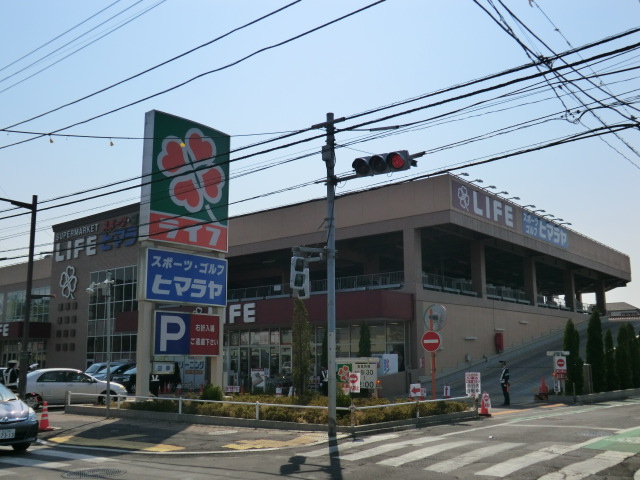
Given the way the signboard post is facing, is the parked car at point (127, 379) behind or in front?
behind

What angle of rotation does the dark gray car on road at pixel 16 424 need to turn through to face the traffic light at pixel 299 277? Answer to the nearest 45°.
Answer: approximately 45° to its left

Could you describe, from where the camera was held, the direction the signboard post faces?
facing the viewer and to the right of the viewer

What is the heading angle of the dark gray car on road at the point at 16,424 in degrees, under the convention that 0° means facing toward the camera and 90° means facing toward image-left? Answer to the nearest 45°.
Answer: approximately 315°

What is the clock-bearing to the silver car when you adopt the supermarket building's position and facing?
The silver car is roughly at 12 o'clock from the supermarket building.

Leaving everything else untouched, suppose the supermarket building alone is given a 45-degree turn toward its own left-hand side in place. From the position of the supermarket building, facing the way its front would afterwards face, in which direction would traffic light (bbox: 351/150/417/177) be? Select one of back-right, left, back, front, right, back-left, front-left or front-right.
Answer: front

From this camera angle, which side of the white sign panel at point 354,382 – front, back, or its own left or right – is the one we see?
front

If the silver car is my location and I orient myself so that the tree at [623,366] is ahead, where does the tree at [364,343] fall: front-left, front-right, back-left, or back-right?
front-left

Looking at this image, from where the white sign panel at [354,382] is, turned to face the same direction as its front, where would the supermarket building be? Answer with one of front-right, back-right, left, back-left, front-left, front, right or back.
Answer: back

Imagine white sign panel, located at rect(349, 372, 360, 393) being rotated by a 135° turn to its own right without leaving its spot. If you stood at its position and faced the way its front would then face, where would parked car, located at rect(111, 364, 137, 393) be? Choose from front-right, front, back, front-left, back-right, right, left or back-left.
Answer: front

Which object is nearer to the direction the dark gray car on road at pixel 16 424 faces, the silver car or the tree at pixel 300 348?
the tree
